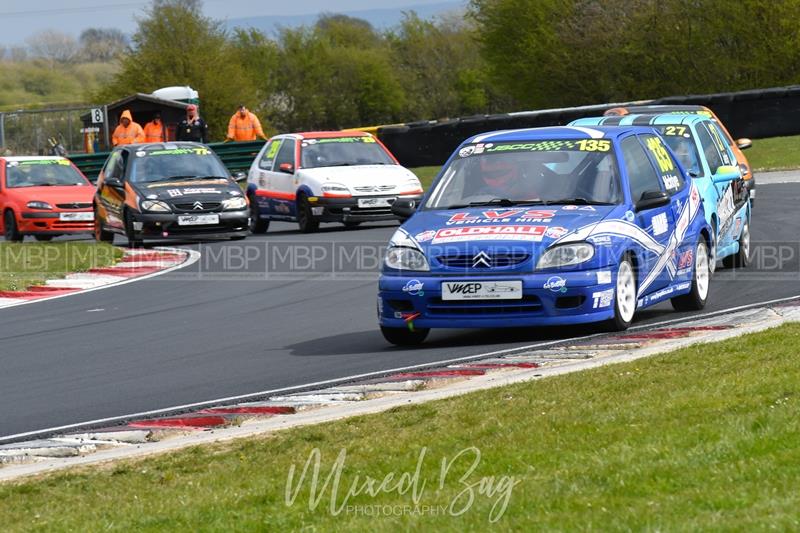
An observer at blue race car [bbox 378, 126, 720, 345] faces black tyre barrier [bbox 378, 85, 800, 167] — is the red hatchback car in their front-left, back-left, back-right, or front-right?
front-left

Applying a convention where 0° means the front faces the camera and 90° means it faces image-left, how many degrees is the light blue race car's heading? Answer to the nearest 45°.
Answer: approximately 0°

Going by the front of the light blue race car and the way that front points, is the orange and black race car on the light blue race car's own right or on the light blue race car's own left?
on the light blue race car's own right

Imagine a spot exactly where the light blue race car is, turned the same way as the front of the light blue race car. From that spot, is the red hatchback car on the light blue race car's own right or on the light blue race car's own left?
on the light blue race car's own right

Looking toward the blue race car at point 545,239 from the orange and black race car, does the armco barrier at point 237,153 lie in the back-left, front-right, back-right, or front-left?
back-left

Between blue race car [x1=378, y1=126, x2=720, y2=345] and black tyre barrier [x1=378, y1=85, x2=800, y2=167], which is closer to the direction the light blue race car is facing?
the blue race car

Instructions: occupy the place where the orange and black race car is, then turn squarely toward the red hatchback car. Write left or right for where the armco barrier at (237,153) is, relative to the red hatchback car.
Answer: right

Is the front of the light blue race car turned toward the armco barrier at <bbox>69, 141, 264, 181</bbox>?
no

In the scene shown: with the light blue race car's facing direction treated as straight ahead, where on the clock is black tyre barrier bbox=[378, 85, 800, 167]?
The black tyre barrier is roughly at 6 o'clock from the light blue race car.

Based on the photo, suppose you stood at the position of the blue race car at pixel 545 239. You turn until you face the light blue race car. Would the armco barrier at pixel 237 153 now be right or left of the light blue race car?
left

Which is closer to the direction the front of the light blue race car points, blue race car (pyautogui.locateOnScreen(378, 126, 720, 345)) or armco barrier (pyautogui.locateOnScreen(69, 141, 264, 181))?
the blue race car

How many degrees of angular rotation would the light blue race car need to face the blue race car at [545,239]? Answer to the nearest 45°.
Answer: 0° — it already faces it
